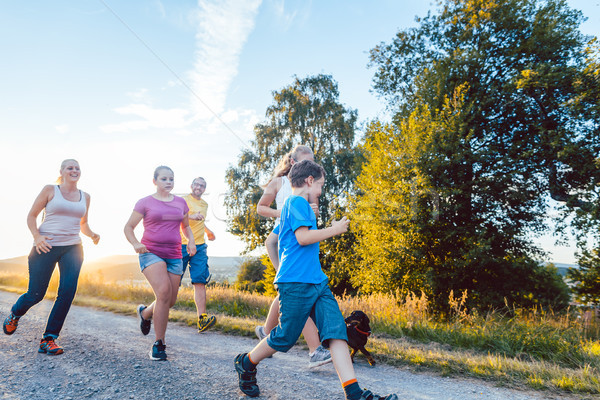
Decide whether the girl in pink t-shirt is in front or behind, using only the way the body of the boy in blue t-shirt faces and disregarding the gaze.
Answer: behind

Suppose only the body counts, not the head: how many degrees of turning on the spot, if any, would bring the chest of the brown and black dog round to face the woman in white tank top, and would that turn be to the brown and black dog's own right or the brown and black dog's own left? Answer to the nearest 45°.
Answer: approximately 135° to the brown and black dog's own right

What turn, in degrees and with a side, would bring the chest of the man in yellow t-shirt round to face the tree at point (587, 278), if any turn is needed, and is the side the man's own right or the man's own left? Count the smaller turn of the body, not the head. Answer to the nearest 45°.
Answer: approximately 45° to the man's own left

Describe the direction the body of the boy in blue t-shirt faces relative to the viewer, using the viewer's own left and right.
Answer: facing to the right of the viewer

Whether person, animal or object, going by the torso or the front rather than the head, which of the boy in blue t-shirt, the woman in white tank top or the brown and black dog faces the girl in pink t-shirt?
the woman in white tank top

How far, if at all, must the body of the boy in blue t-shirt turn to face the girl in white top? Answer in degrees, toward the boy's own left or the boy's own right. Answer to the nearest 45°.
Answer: approximately 90° to the boy's own left

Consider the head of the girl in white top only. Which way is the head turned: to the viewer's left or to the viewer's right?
to the viewer's right

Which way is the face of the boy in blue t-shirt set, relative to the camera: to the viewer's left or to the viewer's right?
to the viewer's right

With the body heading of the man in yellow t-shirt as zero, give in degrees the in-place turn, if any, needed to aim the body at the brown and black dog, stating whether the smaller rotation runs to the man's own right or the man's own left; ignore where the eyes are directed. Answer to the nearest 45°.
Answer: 0° — they already face it
